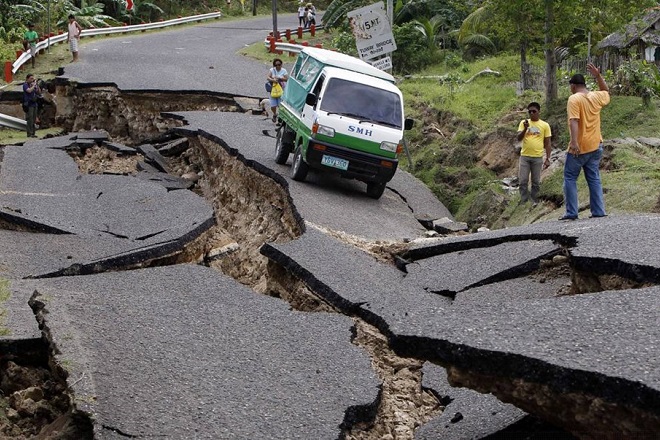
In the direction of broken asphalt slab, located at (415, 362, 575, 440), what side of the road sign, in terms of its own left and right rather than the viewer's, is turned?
front

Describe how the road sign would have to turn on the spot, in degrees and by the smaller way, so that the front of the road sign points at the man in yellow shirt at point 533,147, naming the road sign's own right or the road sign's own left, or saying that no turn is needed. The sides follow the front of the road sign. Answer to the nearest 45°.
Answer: approximately 45° to the road sign's own left

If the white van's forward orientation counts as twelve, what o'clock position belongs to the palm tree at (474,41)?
The palm tree is roughly at 8 o'clock from the white van.

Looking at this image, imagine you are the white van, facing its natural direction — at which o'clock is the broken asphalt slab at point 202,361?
The broken asphalt slab is roughly at 2 o'clock from the white van.

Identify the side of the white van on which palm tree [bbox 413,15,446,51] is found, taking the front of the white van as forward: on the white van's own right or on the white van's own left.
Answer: on the white van's own left

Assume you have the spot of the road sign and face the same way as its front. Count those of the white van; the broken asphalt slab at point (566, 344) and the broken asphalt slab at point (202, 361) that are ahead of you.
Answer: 3

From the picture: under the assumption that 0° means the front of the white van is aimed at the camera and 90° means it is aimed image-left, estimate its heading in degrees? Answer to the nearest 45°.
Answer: approximately 315°

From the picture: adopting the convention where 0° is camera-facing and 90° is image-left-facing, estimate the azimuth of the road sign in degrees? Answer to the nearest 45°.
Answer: approximately 0°

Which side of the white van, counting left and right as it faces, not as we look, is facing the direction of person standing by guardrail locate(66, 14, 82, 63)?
back

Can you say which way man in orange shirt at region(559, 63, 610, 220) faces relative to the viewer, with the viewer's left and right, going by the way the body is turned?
facing away from the viewer and to the left of the viewer

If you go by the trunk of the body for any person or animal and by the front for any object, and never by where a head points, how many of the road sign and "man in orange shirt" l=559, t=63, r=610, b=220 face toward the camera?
1

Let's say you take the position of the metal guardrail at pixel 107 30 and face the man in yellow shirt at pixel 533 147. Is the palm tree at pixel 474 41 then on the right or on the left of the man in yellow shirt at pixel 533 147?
left

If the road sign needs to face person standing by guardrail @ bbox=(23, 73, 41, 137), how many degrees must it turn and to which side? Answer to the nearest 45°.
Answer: approximately 90° to its right

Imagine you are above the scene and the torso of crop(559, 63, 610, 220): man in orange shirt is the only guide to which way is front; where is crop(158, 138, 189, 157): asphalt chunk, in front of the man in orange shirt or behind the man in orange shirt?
in front
